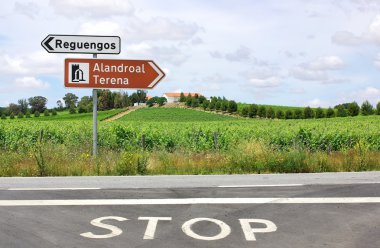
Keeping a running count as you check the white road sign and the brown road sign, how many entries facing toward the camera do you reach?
2

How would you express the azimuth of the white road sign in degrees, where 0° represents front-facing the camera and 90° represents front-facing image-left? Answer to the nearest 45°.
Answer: approximately 0°

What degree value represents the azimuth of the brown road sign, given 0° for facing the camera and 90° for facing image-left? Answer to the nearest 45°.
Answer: approximately 0°
